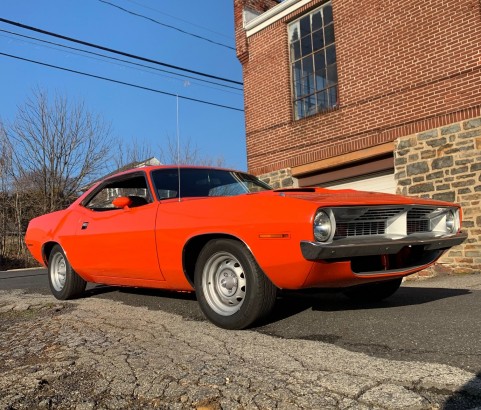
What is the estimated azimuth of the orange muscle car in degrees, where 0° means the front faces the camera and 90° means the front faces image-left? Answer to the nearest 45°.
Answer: approximately 315°
